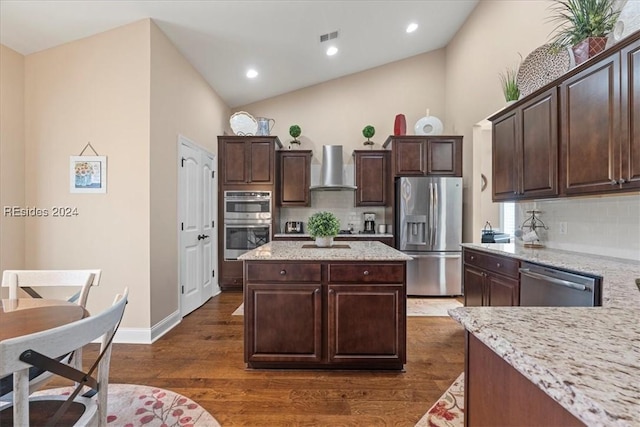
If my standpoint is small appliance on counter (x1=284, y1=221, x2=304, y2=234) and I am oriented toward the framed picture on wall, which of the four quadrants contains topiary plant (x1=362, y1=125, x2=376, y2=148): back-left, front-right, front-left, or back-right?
back-left

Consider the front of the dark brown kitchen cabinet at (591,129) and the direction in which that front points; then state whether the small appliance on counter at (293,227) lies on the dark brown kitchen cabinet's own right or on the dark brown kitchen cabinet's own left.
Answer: on the dark brown kitchen cabinet's own right

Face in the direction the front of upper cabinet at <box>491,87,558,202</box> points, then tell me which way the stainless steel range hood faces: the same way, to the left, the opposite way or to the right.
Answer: to the left

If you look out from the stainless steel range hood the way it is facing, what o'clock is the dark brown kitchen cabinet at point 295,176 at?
The dark brown kitchen cabinet is roughly at 3 o'clock from the stainless steel range hood.

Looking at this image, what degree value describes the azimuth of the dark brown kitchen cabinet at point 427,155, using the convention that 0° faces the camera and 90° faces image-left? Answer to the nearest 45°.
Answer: approximately 0°

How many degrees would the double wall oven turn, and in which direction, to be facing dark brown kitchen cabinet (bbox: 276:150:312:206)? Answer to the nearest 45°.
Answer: approximately 90° to its left
